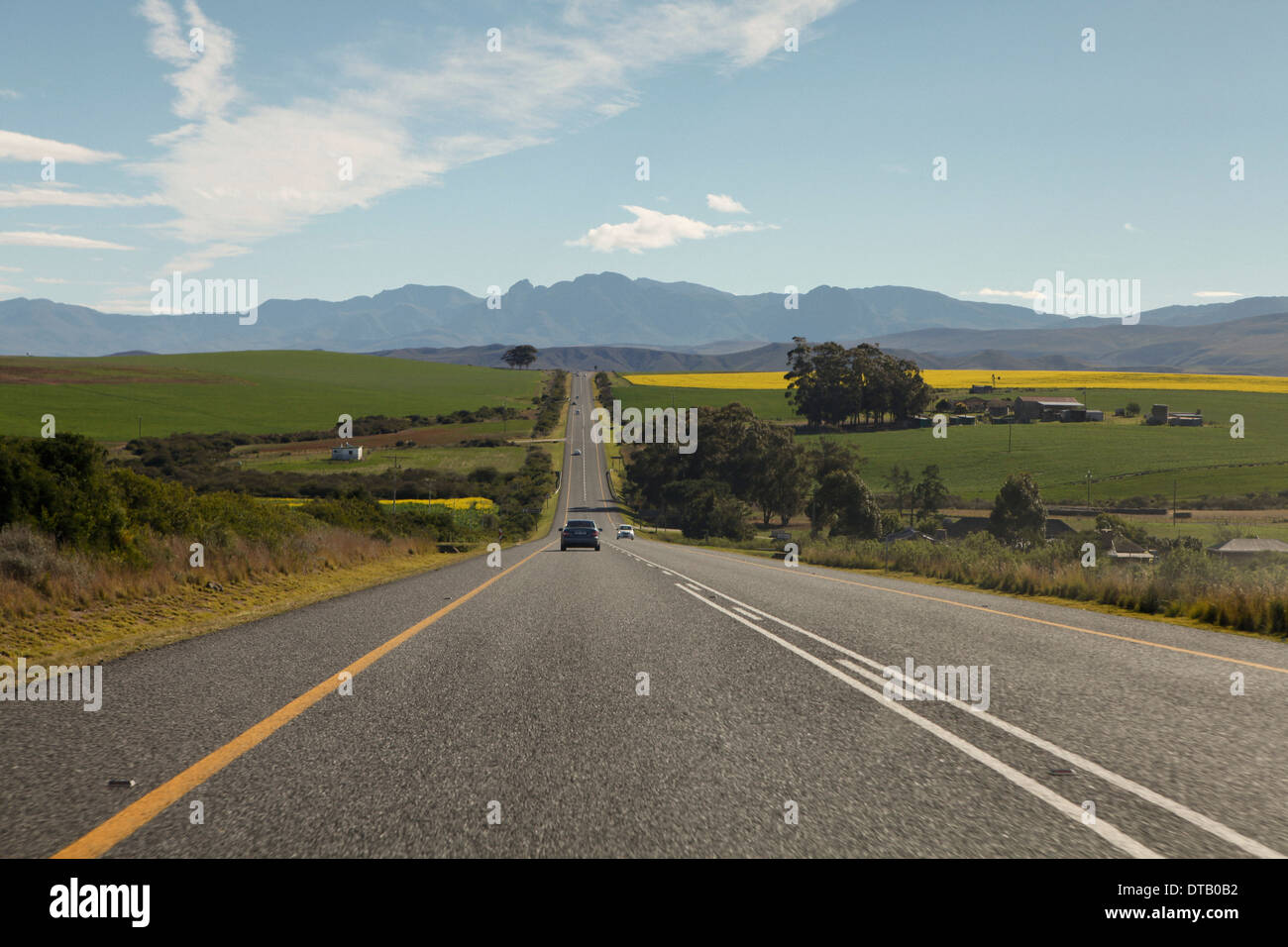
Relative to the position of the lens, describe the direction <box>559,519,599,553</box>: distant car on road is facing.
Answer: facing away from the viewer
